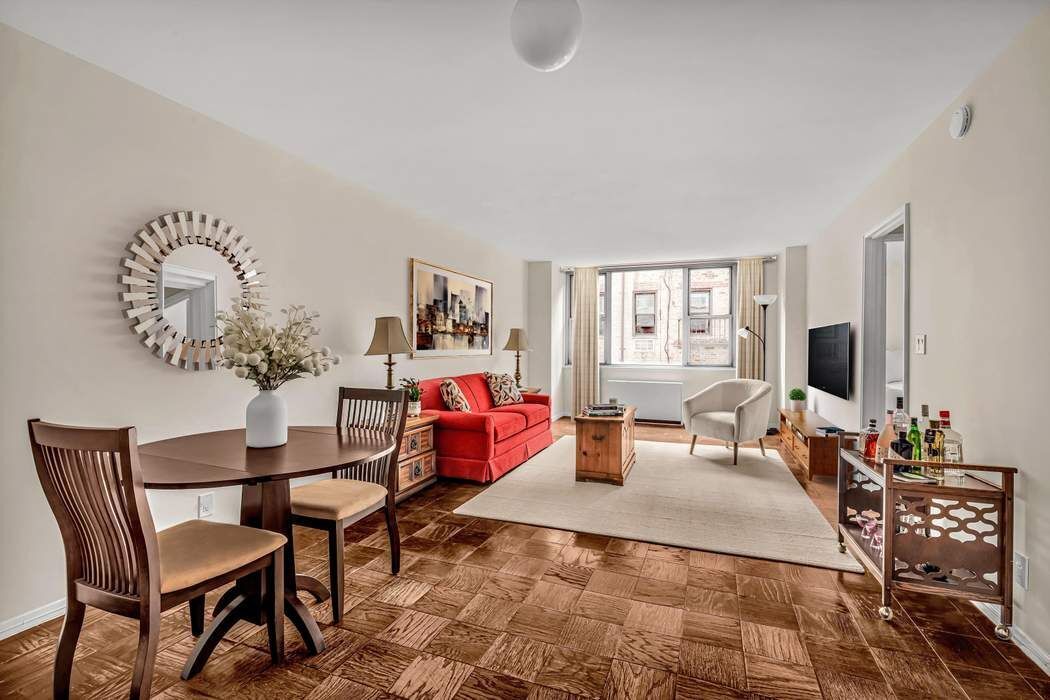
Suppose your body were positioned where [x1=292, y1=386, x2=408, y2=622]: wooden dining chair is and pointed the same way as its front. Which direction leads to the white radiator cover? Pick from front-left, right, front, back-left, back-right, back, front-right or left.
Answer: back

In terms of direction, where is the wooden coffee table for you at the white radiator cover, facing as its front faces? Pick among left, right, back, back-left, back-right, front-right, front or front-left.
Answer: front

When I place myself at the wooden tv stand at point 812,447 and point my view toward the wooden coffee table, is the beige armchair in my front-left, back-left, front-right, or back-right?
front-right

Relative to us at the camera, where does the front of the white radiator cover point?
facing the viewer

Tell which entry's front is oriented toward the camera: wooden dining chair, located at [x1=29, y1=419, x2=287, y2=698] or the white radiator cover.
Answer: the white radiator cover

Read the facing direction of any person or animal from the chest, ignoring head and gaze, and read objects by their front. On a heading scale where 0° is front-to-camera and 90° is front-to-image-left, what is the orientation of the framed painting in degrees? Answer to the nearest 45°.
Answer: approximately 315°

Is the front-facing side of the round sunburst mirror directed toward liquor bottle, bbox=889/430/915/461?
yes

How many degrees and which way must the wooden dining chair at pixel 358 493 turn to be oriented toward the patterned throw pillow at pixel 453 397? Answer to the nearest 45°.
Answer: approximately 180°

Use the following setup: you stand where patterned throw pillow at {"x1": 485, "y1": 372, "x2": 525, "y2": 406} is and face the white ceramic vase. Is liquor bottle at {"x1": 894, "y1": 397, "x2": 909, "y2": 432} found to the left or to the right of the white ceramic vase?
left

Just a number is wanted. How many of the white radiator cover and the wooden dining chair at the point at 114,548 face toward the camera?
1

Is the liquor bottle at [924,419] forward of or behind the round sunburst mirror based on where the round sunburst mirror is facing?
forward

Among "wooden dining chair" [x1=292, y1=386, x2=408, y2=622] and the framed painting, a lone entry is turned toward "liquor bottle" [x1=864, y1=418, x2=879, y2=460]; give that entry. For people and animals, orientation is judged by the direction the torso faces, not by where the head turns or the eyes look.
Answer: the framed painting

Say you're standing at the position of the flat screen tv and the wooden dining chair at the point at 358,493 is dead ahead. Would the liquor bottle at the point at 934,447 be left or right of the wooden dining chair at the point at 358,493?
left

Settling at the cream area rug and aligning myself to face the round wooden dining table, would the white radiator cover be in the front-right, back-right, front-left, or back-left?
back-right

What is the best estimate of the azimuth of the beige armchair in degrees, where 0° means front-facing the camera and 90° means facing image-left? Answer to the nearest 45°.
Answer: approximately 45°

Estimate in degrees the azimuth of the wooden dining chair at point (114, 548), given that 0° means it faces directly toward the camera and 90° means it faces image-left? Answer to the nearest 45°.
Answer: approximately 225°

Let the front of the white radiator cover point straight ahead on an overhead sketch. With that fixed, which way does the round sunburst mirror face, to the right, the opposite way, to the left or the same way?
to the left

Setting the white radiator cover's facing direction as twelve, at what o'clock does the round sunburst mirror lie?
The round sunburst mirror is roughly at 1 o'clock from the white radiator cover.
